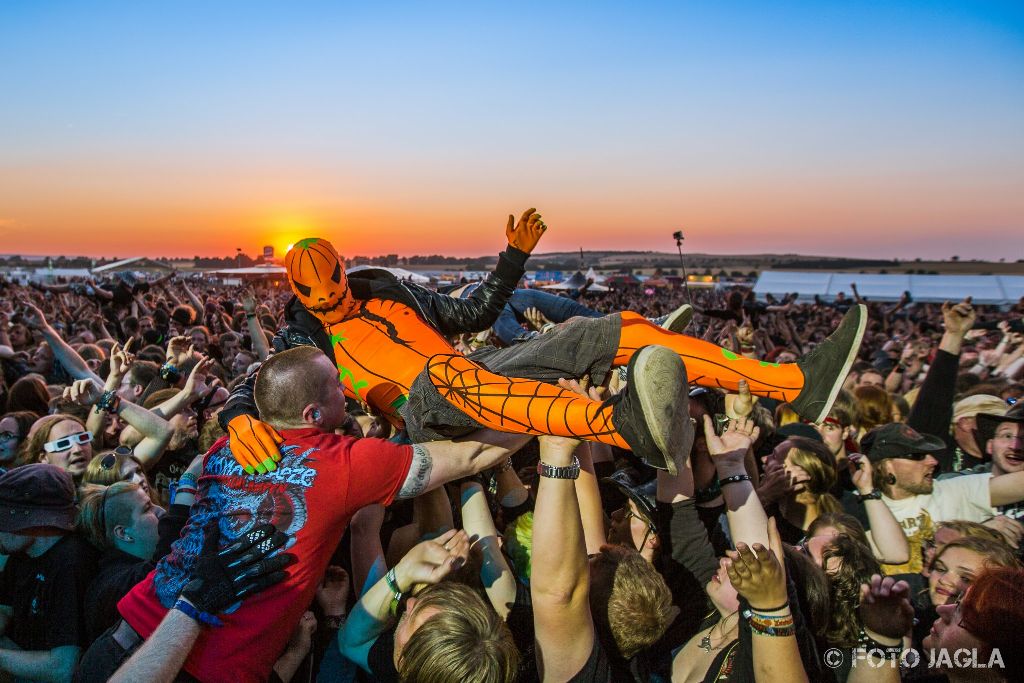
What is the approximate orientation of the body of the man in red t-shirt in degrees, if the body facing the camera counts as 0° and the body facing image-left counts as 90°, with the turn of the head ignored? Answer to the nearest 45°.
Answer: approximately 225°

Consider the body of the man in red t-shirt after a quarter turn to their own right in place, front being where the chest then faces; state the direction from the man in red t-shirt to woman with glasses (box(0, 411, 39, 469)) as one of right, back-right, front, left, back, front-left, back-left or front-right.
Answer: back
